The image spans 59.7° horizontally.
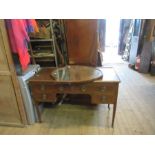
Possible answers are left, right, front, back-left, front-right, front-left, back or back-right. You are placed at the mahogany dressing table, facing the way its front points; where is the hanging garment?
right

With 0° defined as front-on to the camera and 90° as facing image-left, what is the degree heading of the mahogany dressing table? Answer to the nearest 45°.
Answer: approximately 0°

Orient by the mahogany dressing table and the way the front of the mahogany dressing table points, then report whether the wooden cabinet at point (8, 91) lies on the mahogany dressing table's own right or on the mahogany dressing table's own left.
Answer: on the mahogany dressing table's own right

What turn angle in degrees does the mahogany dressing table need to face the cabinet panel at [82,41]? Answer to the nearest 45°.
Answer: approximately 180°
